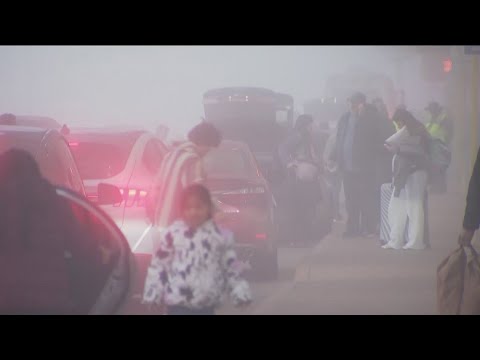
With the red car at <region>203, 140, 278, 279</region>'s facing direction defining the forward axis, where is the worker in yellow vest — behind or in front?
in front

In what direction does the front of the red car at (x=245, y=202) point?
away from the camera

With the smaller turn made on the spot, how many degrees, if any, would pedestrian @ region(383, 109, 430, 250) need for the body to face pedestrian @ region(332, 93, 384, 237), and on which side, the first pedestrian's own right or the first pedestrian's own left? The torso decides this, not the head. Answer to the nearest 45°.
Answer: approximately 45° to the first pedestrian's own right

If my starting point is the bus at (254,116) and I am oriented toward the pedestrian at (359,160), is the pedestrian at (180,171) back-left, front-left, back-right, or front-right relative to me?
front-right

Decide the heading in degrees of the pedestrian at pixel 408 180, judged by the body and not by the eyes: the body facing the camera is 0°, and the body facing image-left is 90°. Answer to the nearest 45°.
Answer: approximately 90°

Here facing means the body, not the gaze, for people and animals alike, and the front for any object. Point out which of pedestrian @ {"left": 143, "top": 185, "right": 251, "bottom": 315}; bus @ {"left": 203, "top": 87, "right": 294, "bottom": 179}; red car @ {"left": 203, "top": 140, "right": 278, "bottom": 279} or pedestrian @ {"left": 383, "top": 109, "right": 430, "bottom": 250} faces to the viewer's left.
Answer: pedestrian @ {"left": 383, "top": 109, "right": 430, "bottom": 250}

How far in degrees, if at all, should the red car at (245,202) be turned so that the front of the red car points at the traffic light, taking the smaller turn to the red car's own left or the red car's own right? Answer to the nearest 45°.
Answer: approximately 45° to the red car's own right

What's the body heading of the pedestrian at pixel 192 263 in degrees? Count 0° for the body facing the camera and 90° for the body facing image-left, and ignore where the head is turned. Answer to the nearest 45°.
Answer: approximately 0°

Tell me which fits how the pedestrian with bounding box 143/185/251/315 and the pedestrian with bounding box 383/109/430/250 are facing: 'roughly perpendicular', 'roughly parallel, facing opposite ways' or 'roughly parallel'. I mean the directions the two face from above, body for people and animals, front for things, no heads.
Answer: roughly perpendicular

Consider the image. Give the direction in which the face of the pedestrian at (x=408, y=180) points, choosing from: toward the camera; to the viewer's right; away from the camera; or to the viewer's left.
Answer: to the viewer's left
